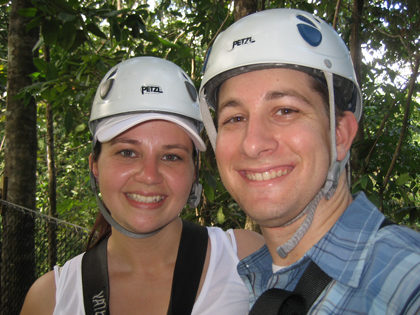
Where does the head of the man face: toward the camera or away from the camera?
toward the camera

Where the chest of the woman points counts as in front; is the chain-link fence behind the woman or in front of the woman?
behind

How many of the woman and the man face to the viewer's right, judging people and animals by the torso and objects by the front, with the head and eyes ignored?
0

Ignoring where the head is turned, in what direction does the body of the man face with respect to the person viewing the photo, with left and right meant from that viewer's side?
facing the viewer and to the left of the viewer

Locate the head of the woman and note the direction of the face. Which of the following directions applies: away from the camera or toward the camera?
toward the camera

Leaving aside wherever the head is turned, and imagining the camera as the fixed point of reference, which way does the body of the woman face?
toward the camera

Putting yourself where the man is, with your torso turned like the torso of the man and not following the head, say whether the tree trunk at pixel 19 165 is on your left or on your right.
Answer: on your right

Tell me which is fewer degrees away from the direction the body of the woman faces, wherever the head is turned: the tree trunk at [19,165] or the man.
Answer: the man

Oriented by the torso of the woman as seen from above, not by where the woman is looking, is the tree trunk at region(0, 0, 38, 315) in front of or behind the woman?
behind
